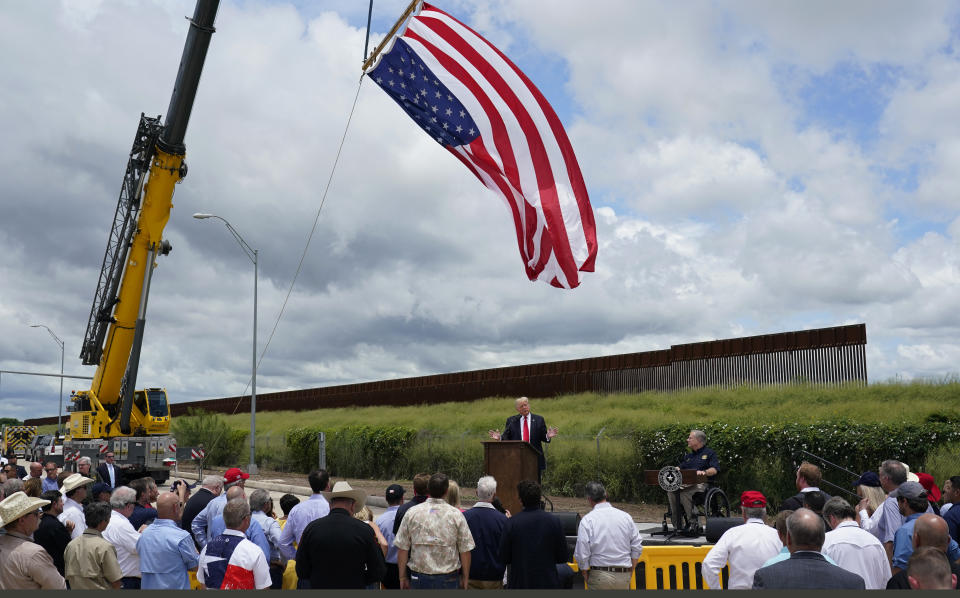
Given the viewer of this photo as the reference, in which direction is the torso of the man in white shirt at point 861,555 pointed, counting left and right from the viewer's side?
facing away from the viewer and to the left of the viewer

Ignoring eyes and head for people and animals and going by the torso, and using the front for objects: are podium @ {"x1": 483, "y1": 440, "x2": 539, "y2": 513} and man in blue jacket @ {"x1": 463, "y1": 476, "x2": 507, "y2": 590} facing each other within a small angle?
yes

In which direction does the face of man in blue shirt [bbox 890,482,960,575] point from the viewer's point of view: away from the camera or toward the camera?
away from the camera

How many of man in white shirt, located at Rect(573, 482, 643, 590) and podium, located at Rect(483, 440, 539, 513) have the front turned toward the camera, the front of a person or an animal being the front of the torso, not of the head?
1

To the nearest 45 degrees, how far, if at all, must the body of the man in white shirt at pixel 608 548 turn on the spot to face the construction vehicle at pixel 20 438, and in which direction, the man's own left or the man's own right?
approximately 45° to the man's own left

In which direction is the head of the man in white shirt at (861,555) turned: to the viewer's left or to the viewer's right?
to the viewer's left

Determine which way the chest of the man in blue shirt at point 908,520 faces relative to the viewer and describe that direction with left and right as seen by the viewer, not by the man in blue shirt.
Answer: facing away from the viewer and to the left of the viewer

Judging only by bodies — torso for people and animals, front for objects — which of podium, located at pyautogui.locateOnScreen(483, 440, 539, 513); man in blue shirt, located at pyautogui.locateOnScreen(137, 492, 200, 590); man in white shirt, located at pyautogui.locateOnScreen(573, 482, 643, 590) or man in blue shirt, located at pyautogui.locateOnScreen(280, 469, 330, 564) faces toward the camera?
the podium

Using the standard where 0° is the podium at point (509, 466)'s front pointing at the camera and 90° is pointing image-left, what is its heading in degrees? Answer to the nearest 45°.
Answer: approximately 0°

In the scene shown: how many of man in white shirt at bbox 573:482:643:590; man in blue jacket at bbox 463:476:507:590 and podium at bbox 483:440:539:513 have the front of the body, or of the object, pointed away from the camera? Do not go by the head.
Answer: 2

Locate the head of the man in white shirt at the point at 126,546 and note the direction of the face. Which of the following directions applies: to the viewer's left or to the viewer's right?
to the viewer's right

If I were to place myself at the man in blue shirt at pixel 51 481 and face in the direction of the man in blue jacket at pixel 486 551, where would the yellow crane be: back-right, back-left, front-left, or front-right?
back-left
